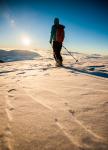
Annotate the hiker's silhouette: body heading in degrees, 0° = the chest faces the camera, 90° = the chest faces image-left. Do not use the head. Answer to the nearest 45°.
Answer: approximately 135°
